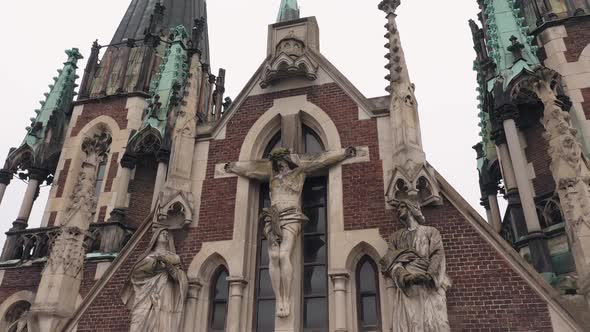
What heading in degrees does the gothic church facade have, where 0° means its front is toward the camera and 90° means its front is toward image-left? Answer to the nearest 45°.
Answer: approximately 0°

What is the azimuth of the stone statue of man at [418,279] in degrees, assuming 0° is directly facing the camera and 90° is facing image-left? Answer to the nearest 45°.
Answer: approximately 45°

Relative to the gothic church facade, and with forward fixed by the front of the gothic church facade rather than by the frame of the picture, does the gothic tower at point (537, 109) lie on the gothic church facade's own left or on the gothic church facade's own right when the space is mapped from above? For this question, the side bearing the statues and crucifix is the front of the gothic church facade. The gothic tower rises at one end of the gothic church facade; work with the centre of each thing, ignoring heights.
on the gothic church facade's own left

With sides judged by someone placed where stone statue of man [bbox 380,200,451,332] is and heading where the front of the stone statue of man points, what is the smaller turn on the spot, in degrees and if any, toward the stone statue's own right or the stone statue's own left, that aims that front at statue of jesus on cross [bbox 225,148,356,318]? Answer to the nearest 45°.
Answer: approximately 45° to the stone statue's own right
